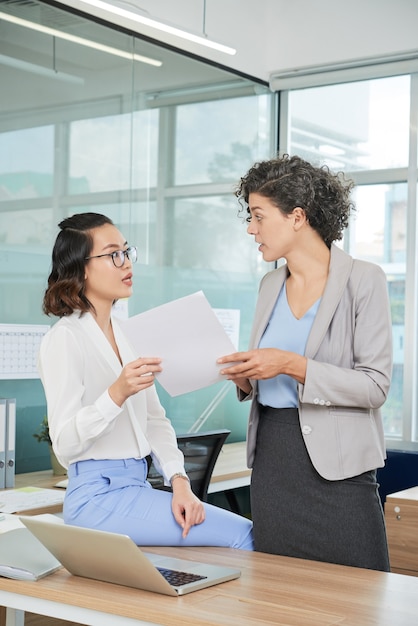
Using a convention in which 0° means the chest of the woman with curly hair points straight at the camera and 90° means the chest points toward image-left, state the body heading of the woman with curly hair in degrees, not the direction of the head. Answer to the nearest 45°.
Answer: approximately 45°

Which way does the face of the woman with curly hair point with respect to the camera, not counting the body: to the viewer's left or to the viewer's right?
to the viewer's left

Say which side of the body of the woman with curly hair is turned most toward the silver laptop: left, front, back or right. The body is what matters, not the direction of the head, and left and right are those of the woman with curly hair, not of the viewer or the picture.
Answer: front

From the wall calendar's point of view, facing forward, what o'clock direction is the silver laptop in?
The silver laptop is roughly at 12 o'clock from the wall calendar.
